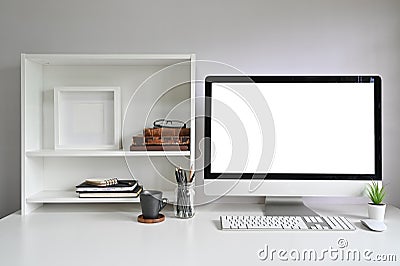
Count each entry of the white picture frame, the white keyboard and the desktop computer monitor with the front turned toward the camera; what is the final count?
3

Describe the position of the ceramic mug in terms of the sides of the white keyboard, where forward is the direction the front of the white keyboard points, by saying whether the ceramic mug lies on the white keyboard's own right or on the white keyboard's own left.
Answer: on the white keyboard's own right

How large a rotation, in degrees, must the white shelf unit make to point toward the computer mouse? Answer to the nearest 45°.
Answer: approximately 45° to its left

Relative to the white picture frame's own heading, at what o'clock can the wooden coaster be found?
The wooden coaster is roughly at 11 o'clock from the white picture frame.

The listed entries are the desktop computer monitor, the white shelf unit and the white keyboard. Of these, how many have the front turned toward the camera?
3

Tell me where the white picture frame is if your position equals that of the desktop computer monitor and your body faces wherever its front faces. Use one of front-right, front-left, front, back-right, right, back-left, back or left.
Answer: right

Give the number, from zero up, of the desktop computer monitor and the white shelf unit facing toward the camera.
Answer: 2

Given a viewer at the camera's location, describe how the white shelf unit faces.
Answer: facing the viewer

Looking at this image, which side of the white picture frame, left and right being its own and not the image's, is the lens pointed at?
front

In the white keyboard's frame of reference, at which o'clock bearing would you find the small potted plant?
The small potted plant is roughly at 8 o'clock from the white keyboard.

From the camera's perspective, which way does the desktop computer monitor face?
toward the camera

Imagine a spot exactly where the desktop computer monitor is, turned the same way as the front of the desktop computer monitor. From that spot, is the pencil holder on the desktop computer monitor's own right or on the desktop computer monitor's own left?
on the desktop computer monitor's own right
